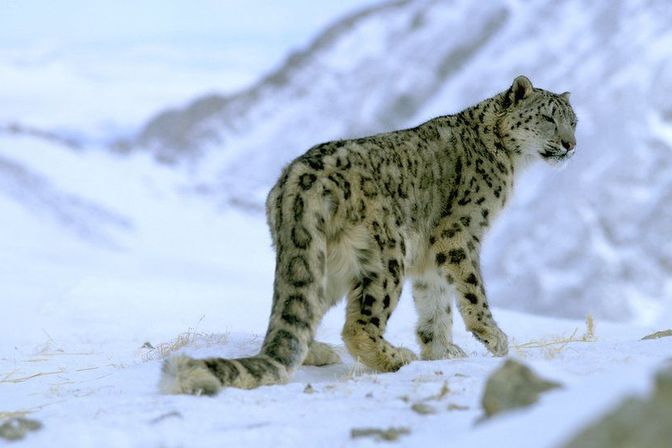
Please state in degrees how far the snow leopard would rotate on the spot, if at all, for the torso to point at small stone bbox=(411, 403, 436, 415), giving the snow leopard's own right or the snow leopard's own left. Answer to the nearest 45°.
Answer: approximately 135° to the snow leopard's own right

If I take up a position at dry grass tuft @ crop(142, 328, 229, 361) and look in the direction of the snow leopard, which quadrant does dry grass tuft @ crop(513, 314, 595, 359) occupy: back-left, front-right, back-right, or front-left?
front-left

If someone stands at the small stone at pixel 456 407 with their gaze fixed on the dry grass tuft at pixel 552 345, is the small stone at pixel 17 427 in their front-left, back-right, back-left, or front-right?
back-left

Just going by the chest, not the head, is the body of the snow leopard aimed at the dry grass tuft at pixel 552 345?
yes

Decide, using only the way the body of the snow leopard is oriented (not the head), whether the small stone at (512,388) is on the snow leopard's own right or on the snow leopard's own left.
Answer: on the snow leopard's own right

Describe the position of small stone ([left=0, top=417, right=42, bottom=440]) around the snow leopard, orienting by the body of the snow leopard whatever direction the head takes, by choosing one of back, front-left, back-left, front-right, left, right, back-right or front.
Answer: back

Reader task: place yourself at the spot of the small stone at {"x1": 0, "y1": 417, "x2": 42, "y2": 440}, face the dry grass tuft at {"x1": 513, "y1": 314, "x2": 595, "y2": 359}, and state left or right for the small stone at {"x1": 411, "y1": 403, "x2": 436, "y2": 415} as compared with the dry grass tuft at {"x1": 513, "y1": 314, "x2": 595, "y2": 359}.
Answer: right

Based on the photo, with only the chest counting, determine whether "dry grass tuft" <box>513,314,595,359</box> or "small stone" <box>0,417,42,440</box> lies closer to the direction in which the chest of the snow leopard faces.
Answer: the dry grass tuft

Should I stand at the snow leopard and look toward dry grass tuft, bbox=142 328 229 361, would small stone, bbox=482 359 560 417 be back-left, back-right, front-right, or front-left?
back-left

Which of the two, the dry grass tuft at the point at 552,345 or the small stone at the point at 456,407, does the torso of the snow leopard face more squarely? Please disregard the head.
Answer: the dry grass tuft

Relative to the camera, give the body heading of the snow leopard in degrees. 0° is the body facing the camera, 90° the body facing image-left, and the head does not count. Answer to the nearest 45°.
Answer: approximately 225°
